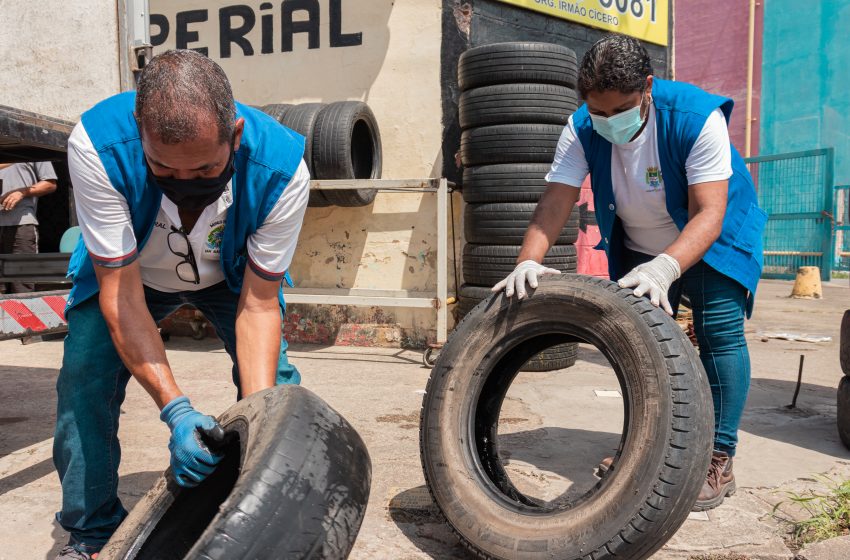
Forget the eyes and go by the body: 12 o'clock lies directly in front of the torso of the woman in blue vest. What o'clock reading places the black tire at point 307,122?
The black tire is roughly at 3 o'clock from the woman in blue vest.

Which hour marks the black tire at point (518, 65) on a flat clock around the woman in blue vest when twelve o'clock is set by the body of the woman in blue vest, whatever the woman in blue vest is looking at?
The black tire is roughly at 4 o'clock from the woman in blue vest.

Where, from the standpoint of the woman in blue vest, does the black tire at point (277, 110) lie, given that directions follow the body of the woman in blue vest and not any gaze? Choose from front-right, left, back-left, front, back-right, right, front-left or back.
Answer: right

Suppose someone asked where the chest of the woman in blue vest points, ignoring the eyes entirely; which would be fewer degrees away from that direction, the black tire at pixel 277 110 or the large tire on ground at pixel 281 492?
the large tire on ground

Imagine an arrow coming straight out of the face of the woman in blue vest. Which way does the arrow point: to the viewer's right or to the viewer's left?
to the viewer's left

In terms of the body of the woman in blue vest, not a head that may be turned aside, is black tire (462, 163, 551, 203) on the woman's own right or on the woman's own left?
on the woman's own right

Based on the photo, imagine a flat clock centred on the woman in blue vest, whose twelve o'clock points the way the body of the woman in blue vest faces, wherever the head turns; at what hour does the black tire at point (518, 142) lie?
The black tire is roughly at 4 o'clock from the woman in blue vest.

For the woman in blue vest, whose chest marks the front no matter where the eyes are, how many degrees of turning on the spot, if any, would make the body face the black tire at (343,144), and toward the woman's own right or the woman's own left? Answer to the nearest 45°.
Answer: approximately 90° to the woman's own right

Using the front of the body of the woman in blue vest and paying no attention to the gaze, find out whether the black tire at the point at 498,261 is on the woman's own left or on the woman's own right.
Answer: on the woman's own right

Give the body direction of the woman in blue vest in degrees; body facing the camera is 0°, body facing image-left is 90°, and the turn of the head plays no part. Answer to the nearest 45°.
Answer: approximately 45°

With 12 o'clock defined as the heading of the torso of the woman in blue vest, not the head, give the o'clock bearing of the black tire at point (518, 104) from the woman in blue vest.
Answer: The black tire is roughly at 4 o'clock from the woman in blue vest.

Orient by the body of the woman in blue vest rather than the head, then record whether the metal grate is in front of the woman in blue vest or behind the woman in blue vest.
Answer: behind
